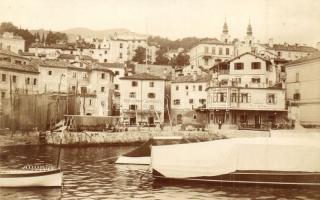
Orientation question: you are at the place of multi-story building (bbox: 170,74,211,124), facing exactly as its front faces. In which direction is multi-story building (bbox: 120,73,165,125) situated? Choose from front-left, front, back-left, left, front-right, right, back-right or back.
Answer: right

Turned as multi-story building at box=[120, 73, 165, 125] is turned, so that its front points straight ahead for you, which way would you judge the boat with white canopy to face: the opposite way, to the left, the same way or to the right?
to the right

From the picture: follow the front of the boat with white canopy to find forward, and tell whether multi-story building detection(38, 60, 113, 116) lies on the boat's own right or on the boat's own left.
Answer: on the boat's own right

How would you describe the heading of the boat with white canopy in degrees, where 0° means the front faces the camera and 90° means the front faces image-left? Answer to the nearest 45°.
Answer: approximately 90°

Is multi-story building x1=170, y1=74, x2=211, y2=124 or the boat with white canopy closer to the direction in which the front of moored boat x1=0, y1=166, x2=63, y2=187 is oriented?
the boat with white canopy

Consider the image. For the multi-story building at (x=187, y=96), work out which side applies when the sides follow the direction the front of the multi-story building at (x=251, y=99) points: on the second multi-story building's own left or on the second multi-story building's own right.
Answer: on the second multi-story building's own right

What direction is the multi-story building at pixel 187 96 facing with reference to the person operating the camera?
facing the viewer

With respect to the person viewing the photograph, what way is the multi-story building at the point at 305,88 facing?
facing the viewer and to the left of the viewer

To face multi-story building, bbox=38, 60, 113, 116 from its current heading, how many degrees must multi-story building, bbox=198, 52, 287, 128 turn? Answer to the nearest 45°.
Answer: approximately 90° to its right

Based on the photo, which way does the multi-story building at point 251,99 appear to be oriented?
toward the camera

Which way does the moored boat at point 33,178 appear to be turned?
to the viewer's right

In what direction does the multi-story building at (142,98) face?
toward the camera

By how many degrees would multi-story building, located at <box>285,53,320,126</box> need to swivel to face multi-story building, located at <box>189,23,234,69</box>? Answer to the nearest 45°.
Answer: approximately 90° to its right

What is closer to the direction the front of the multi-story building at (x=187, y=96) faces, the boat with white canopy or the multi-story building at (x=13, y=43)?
the boat with white canopy

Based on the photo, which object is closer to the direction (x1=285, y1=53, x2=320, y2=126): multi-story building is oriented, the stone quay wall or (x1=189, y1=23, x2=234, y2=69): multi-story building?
the stone quay wall

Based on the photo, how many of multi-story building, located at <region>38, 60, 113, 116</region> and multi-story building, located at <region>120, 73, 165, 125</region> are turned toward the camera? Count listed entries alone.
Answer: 2
